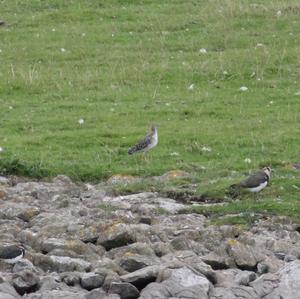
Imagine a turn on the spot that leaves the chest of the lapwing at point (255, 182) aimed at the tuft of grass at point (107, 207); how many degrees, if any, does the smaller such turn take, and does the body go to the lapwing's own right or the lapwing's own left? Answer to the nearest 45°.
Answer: approximately 180°

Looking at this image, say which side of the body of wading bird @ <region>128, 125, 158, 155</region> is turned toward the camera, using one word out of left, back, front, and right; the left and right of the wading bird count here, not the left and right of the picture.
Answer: right

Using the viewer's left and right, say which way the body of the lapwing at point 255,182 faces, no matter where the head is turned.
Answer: facing to the right of the viewer

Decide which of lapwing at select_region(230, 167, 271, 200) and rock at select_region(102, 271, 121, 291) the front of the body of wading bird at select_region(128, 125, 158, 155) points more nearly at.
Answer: the lapwing

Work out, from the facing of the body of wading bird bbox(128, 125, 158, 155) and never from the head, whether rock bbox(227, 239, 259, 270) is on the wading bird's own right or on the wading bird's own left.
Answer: on the wading bird's own right

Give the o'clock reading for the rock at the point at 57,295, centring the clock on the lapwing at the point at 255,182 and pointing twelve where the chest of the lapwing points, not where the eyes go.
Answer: The rock is roughly at 4 o'clock from the lapwing.
